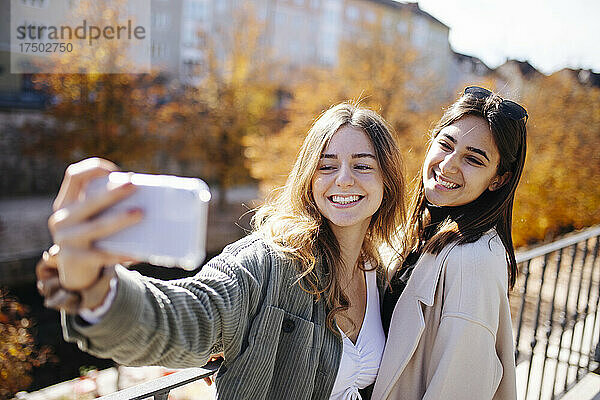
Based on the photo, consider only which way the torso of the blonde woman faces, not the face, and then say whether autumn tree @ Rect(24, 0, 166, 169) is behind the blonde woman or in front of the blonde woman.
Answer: behind

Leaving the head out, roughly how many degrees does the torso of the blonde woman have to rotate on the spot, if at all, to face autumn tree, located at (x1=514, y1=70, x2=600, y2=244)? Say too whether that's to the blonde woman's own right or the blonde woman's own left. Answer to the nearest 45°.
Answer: approximately 90° to the blonde woman's own left

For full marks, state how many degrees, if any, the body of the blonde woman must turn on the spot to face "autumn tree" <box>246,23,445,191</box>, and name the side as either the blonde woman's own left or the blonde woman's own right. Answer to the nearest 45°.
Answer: approximately 135° to the blonde woman's own left

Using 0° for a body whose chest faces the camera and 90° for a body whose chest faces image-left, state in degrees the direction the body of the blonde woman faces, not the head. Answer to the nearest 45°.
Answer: approximately 315°

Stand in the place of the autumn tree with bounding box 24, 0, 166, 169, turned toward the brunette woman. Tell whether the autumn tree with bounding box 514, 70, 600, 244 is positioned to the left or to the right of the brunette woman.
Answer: left

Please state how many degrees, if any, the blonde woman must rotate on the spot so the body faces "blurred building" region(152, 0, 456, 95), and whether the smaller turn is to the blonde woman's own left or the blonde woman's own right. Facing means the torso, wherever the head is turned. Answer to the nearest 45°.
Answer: approximately 135° to the blonde woman's own left

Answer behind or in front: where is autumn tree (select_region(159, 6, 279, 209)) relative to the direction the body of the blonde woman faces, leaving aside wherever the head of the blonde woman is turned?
behind
